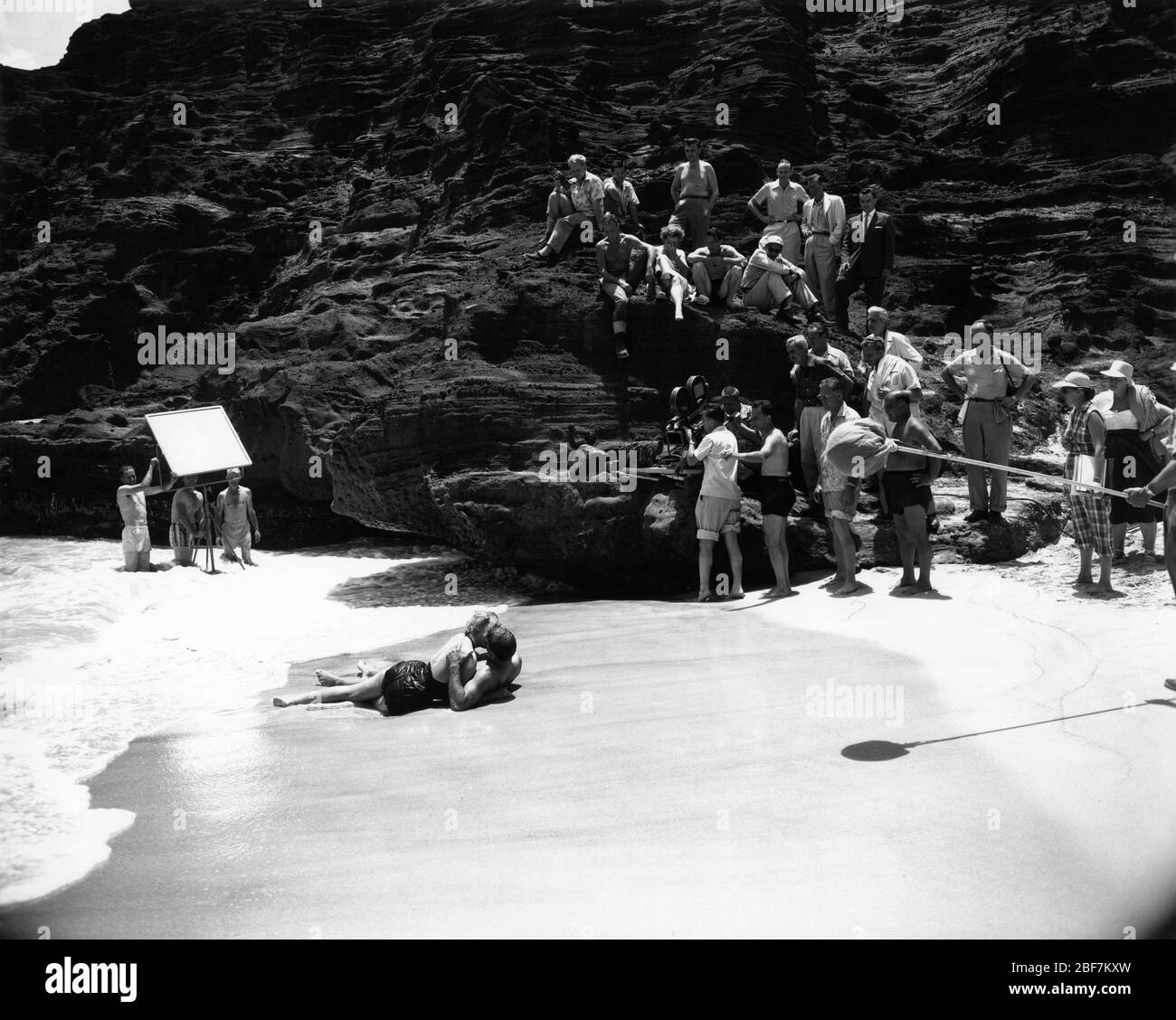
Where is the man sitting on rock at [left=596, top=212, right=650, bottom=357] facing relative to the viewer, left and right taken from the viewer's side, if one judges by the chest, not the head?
facing the viewer

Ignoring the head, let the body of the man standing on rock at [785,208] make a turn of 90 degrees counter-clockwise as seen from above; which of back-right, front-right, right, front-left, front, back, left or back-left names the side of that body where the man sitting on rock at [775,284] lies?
right

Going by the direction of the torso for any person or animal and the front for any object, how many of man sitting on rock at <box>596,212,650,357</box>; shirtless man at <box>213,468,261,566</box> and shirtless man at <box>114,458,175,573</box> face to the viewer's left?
0

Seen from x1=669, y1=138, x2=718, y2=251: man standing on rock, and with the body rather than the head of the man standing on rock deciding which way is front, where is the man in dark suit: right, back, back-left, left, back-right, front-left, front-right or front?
front-left

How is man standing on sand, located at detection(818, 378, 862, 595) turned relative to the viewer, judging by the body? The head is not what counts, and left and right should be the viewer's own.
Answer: facing the viewer and to the left of the viewer

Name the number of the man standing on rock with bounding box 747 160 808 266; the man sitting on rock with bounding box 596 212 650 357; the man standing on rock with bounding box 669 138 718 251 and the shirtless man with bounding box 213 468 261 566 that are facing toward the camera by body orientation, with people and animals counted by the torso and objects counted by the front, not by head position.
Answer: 4
